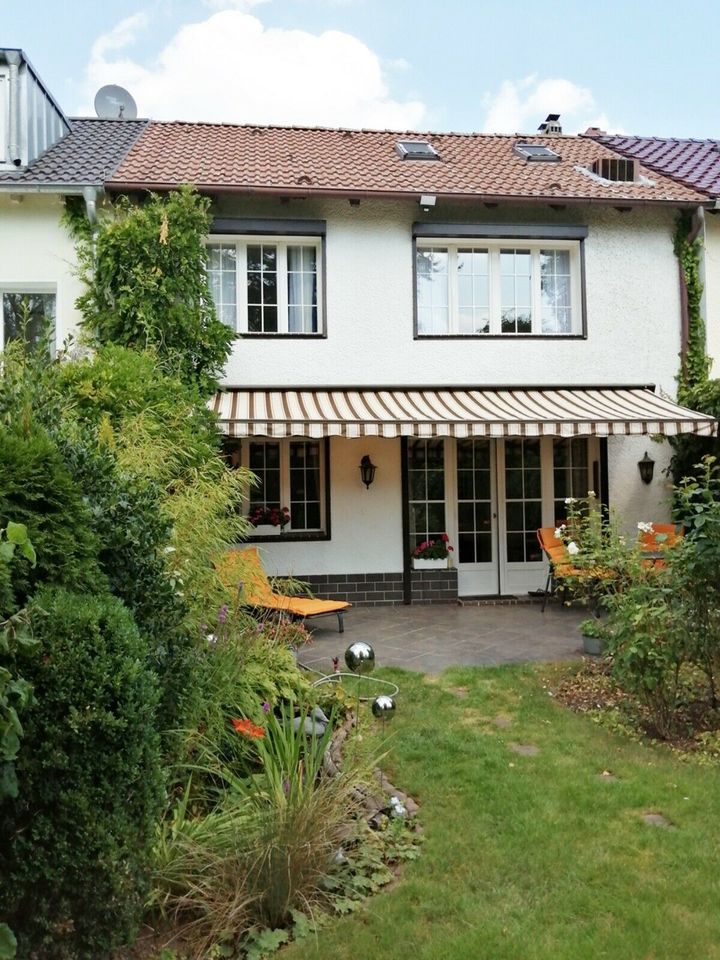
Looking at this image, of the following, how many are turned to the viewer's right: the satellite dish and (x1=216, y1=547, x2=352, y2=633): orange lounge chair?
1

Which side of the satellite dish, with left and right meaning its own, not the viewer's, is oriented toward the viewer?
front

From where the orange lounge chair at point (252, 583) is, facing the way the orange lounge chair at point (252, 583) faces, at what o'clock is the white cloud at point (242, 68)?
The white cloud is roughly at 9 o'clock from the orange lounge chair.

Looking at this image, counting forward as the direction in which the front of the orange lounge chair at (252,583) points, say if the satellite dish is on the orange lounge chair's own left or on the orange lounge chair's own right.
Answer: on the orange lounge chair's own left

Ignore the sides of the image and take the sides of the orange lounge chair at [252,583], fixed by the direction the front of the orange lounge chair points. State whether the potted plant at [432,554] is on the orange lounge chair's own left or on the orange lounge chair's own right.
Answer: on the orange lounge chair's own left

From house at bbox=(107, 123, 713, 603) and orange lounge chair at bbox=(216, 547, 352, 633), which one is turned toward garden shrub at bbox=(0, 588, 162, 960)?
the house

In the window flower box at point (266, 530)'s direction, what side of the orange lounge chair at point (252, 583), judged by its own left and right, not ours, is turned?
left

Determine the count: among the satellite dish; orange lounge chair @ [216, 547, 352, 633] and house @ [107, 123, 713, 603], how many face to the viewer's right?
1

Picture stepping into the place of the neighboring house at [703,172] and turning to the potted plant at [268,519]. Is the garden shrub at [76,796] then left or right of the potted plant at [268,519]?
left

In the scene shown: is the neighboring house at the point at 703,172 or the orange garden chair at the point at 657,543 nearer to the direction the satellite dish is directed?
the orange garden chair

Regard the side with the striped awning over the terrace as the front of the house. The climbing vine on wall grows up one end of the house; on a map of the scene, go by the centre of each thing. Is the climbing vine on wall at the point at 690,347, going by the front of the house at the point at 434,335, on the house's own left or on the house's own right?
on the house's own left

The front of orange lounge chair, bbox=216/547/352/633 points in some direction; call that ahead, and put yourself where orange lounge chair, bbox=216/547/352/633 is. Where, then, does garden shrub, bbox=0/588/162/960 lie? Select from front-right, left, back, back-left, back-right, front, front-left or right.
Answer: right

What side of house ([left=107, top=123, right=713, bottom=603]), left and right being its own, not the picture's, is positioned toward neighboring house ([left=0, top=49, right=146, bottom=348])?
right
